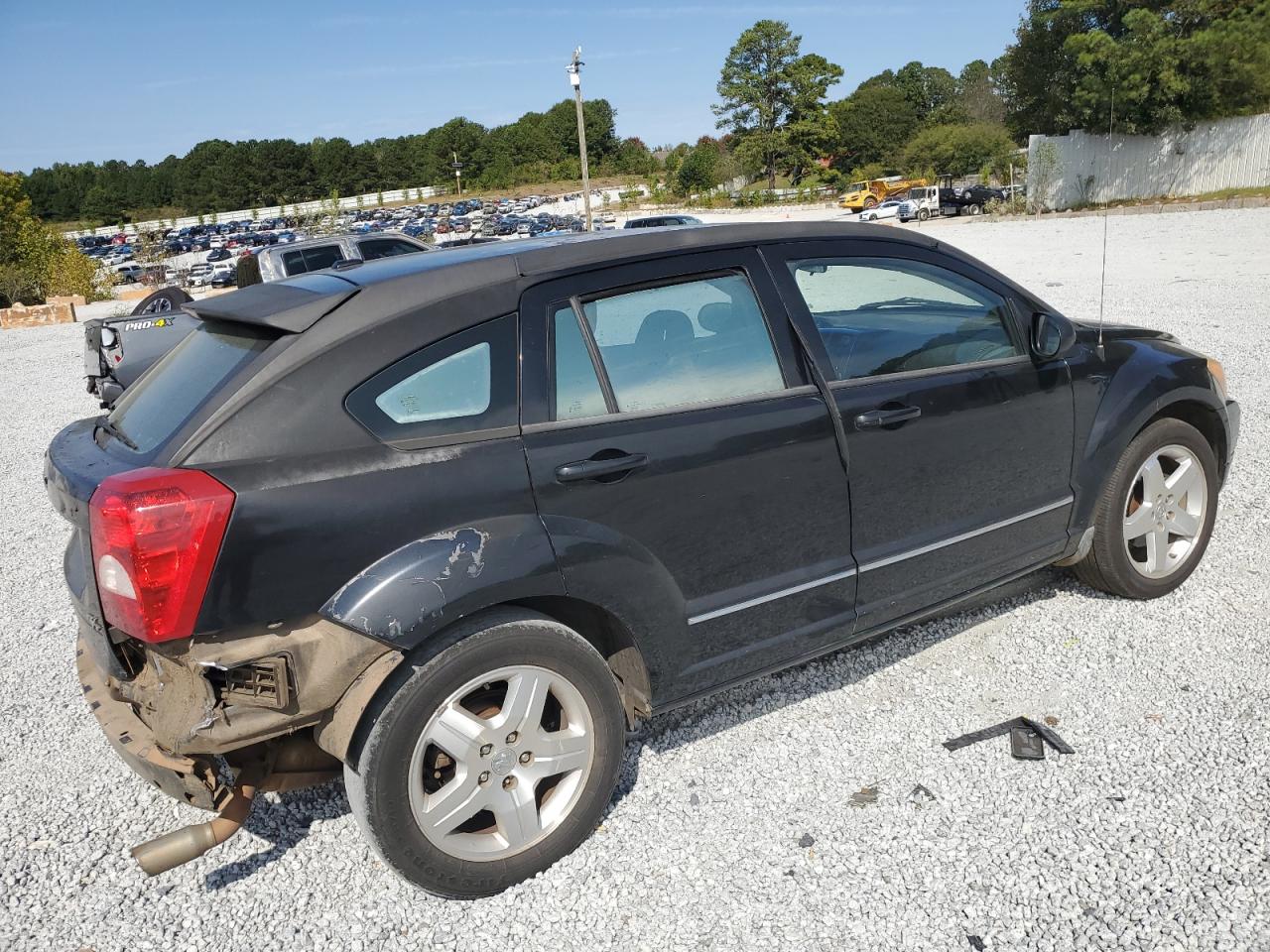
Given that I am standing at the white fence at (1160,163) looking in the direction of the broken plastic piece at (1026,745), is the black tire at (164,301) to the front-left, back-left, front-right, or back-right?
front-right

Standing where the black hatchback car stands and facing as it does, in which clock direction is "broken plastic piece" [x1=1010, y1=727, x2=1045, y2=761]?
The broken plastic piece is roughly at 3 o'clock from the black hatchback car.

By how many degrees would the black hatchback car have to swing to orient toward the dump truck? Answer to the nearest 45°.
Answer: approximately 45° to its left

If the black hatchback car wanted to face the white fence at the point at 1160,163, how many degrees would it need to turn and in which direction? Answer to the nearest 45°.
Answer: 0° — it already faces it

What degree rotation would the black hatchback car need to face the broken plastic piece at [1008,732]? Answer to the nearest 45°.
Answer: approximately 45° to its right

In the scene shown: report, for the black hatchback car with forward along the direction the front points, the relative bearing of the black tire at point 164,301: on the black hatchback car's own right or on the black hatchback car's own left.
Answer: on the black hatchback car's own left

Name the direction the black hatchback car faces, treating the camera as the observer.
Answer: facing away from the viewer and to the right of the viewer
